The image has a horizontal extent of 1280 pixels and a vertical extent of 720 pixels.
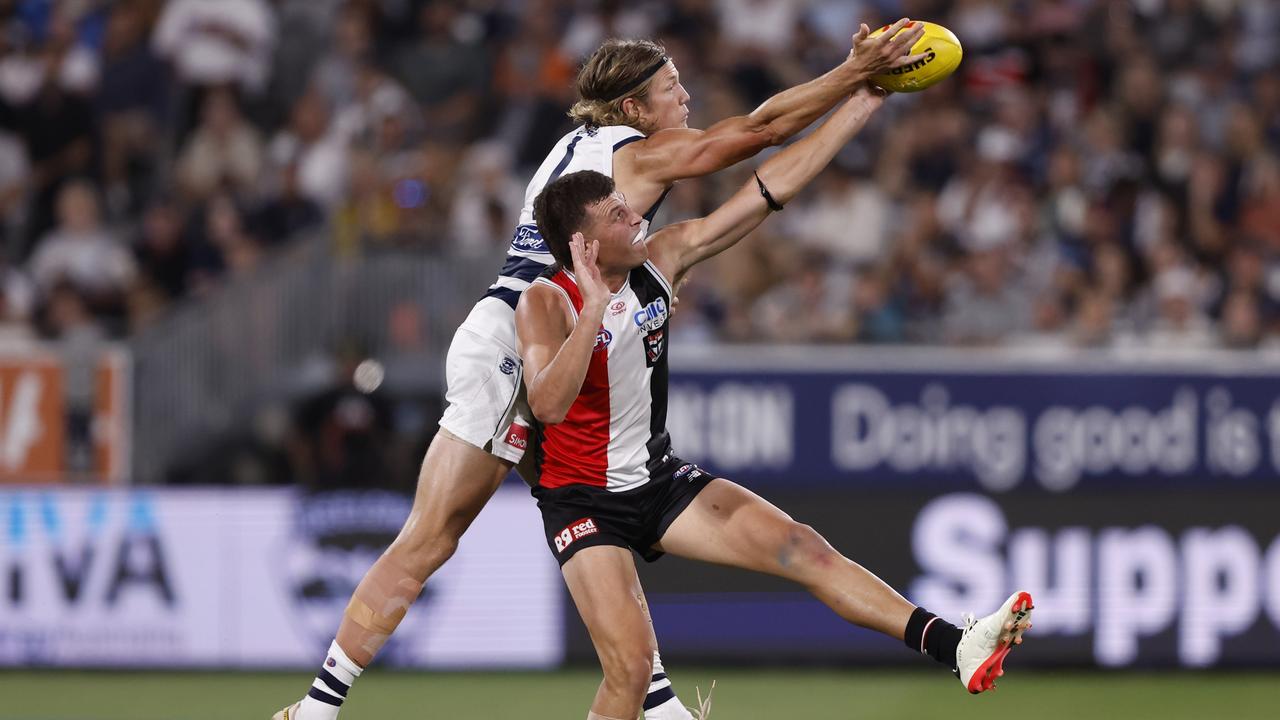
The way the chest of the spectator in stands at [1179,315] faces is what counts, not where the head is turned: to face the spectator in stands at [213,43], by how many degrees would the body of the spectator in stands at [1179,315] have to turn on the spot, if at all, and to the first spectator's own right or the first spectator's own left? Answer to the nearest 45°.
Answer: approximately 90° to the first spectator's own right

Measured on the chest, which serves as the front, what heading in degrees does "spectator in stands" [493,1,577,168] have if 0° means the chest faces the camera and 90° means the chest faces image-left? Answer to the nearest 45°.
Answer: approximately 0°

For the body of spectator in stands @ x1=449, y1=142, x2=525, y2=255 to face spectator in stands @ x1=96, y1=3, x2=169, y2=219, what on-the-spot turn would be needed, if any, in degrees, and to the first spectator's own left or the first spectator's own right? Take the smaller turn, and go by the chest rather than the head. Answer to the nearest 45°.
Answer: approximately 135° to the first spectator's own right

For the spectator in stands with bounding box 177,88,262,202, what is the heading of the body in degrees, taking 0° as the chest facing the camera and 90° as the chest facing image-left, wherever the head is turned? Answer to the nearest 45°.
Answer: approximately 0°

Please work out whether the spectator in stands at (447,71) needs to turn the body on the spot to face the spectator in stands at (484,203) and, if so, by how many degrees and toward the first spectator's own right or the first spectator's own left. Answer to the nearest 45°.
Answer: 0° — they already face them

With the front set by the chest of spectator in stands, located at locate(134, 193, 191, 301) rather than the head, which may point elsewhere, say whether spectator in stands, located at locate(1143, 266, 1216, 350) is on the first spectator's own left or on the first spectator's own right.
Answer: on the first spectator's own left

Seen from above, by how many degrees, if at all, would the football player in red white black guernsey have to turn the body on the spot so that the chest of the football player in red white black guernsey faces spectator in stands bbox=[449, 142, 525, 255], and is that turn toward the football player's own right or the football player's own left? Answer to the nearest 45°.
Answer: approximately 135° to the football player's own left

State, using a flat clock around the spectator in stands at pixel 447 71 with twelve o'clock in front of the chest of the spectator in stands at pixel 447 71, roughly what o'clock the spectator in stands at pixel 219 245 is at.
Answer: the spectator in stands at pixel 219 245 is roughly at 2 o'clock from the spectator in stands at pixel 447 71.

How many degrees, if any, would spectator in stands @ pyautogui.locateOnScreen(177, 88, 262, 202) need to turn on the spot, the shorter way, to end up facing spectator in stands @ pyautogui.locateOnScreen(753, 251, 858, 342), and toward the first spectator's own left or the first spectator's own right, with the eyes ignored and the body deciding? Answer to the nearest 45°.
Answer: approximately 45° to the first spectator's own left

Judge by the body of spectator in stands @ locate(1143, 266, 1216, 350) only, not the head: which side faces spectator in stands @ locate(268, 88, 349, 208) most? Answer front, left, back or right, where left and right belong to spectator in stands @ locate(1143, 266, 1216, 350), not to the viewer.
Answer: right

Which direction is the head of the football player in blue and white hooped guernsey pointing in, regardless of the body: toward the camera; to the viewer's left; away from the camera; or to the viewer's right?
to the viewer's right

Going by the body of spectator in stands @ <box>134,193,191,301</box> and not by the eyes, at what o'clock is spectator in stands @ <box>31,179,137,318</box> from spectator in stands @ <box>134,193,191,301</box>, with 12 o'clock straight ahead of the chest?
spectator in stands @ <box>31,179,137,318</box> is roughly at 4 o'clock from spectator in stands @ <box>134,193,191,301</box>.
